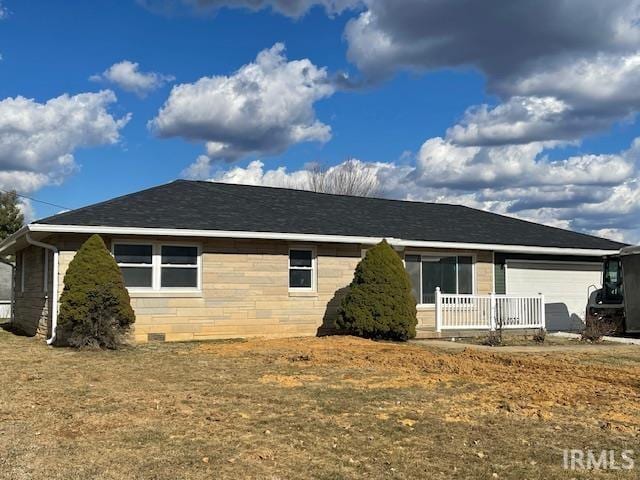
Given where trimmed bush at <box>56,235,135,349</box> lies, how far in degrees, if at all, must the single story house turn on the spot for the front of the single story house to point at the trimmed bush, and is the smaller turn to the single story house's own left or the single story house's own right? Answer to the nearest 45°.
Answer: approximately 45° to the single story house's own right

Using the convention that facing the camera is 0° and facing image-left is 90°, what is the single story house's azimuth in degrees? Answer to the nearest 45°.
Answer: approximately 0°

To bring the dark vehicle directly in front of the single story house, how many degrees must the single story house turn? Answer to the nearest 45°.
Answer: approximately 90° to its left
